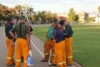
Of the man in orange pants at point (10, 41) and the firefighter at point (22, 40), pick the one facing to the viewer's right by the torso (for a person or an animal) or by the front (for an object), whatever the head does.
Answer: the man in orange pants

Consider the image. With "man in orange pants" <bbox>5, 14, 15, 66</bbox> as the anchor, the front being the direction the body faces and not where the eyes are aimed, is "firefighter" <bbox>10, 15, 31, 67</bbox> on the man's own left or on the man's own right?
on the man's own right

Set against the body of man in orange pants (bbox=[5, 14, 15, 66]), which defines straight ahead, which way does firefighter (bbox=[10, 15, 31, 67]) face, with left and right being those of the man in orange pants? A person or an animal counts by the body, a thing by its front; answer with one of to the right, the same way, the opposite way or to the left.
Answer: to the left

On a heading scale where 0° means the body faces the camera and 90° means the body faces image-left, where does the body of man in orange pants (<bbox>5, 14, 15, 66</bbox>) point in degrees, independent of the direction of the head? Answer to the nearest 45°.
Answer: approximately 270°

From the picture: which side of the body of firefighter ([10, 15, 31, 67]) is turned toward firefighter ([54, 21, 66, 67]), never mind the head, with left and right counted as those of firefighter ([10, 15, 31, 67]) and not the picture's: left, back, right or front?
right

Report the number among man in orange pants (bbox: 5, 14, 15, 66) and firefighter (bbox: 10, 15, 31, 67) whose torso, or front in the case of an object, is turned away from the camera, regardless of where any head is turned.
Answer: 1

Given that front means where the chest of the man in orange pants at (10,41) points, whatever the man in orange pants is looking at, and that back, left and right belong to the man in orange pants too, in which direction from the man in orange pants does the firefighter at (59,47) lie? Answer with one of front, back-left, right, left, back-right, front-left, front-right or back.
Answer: front-right
